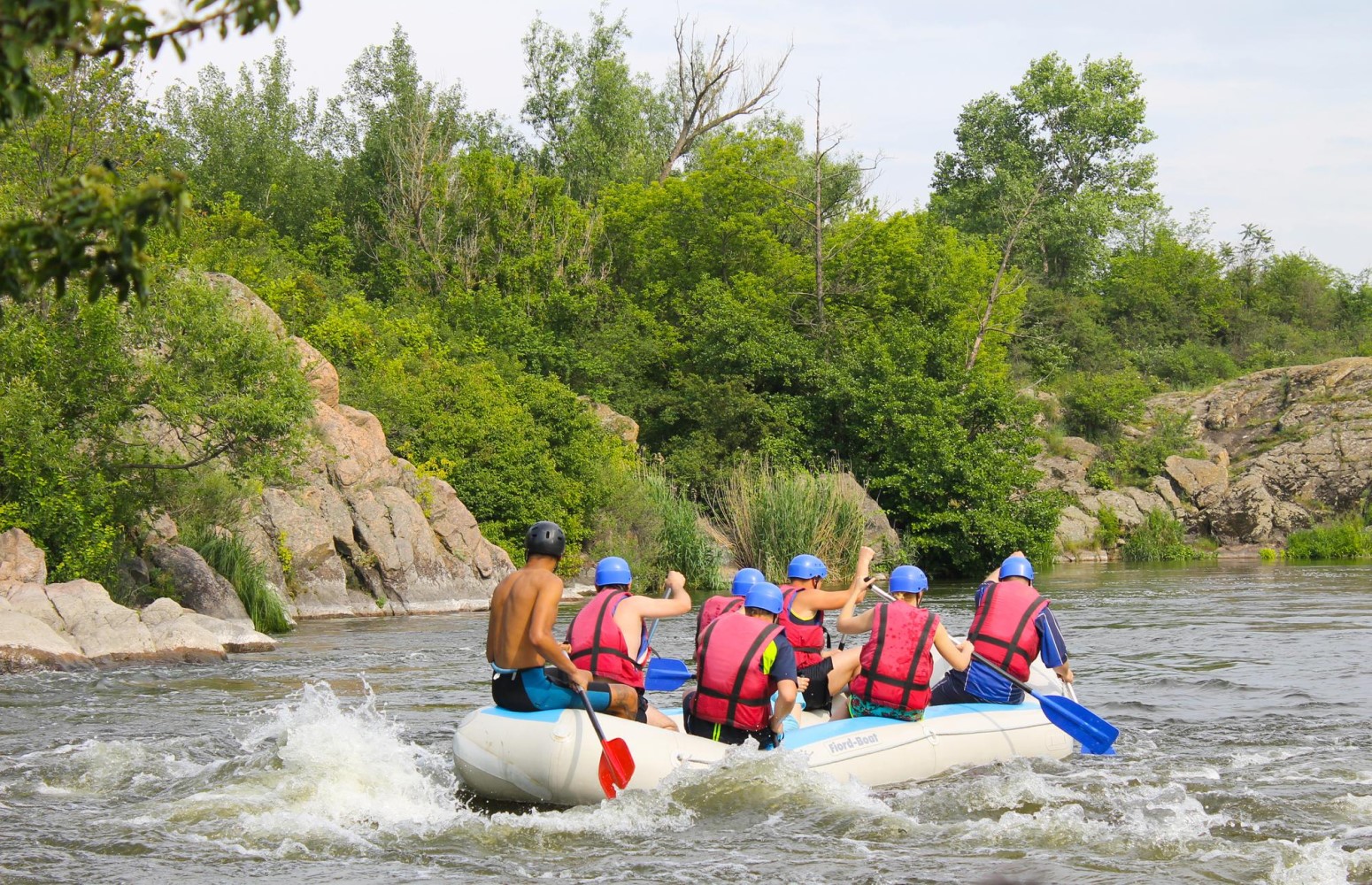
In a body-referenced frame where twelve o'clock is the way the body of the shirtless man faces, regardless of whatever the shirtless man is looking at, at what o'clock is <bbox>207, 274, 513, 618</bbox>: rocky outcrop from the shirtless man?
The rocky outcrop is roughly at 10 o'clock from the shirtless man.

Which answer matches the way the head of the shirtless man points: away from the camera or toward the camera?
away from the camera

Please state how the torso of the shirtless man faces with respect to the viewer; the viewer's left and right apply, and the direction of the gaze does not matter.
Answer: facing away from the viewer and to the right of the viewer

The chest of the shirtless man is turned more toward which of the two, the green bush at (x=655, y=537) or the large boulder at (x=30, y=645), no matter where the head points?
the green bush

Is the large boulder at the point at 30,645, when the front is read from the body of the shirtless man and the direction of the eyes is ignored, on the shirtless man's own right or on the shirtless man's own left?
on the shirtless man's own left

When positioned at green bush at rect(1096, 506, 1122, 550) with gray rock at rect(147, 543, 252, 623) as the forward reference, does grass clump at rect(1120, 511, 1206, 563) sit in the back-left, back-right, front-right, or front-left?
back-left

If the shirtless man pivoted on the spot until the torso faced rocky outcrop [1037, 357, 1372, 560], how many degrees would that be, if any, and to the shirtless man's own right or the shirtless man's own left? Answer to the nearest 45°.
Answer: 0° — they already face it

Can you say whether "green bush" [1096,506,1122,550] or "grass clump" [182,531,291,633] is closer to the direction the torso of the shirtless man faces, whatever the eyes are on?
the green bush
